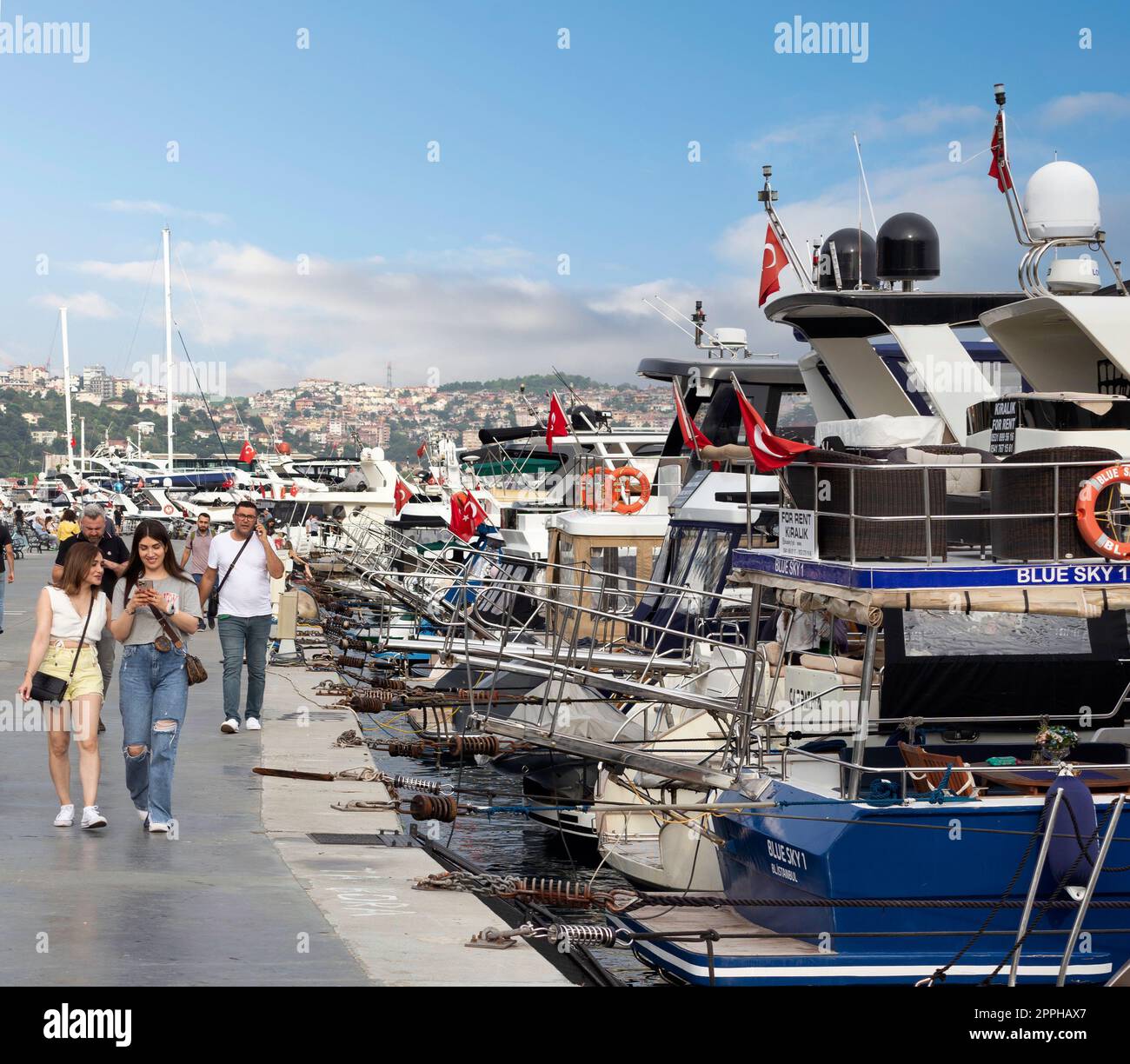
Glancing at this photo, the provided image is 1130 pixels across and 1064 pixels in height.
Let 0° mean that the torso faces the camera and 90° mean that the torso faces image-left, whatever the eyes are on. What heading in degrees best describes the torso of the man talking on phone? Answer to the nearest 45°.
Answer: approximately 0°

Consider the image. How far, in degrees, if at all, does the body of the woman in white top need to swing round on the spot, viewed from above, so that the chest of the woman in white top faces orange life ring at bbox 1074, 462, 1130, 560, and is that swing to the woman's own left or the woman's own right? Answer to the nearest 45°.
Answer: approximately 45° to the woman's own left

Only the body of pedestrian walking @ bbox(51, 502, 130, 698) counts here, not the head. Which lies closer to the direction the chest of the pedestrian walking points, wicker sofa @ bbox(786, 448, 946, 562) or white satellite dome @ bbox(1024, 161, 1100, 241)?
the wicker sofa

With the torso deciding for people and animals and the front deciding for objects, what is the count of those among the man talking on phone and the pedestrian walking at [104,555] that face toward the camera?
2

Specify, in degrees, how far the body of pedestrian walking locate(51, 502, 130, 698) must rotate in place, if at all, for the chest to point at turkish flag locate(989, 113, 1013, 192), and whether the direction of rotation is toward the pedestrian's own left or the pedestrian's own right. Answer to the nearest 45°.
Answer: approximately 90° to the pedestrian's own left

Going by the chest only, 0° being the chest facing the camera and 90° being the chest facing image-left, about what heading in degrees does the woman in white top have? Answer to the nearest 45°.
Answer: approximately 0°

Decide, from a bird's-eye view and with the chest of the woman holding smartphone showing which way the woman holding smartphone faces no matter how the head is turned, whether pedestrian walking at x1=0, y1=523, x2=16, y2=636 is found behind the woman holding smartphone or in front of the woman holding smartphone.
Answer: behind

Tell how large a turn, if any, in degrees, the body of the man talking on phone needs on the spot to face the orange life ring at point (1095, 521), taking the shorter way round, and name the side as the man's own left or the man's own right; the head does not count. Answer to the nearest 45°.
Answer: approximately 45° to the man's own left
